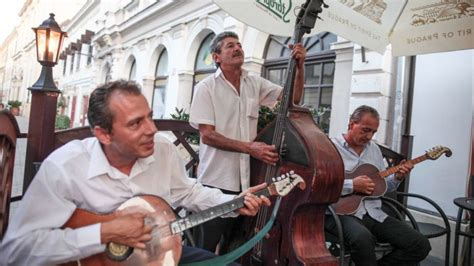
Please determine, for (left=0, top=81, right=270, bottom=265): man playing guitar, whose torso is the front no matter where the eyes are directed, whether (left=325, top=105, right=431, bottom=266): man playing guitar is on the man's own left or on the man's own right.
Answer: on the man's own left

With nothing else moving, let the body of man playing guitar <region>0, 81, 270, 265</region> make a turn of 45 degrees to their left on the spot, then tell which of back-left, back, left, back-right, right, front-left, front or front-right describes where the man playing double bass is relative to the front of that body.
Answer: front-left

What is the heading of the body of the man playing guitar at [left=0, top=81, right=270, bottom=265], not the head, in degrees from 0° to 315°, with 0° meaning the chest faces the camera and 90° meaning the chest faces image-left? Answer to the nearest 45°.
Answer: approximately 315°

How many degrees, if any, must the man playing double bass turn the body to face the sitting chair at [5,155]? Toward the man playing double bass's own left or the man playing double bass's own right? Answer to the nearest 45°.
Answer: approximately 135° to the man playing double bass's own right

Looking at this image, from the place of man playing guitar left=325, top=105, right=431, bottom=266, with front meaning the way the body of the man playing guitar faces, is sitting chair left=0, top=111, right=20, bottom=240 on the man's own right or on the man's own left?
on the man's own right

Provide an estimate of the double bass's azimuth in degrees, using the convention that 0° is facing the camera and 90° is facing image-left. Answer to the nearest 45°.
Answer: approximately 45°

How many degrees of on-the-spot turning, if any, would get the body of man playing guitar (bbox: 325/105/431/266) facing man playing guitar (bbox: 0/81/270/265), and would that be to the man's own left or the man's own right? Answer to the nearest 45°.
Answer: approximately 90° to the man's own right

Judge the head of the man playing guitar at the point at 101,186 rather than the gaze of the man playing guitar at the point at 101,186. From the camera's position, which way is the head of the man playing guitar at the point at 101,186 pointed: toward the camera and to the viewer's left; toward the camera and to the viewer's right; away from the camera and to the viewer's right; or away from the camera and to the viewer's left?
toward the camera and to the viewer's right
